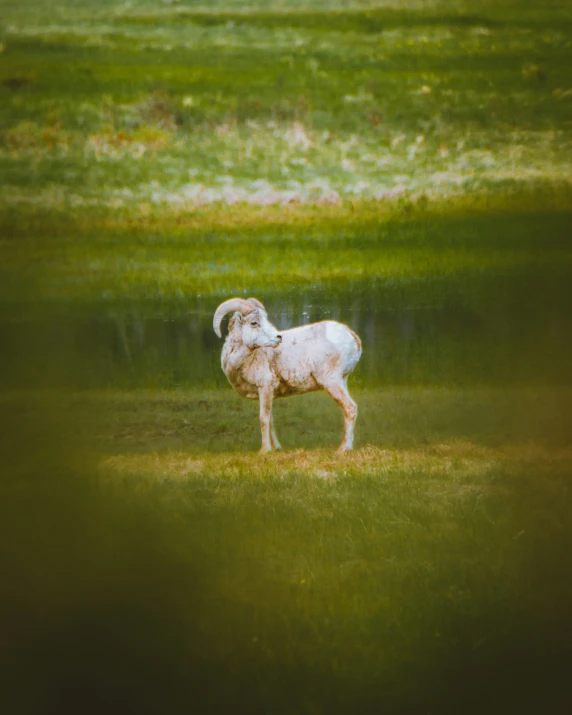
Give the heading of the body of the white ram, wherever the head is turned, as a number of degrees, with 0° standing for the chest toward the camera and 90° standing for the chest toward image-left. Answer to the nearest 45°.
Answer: approximately 90°
